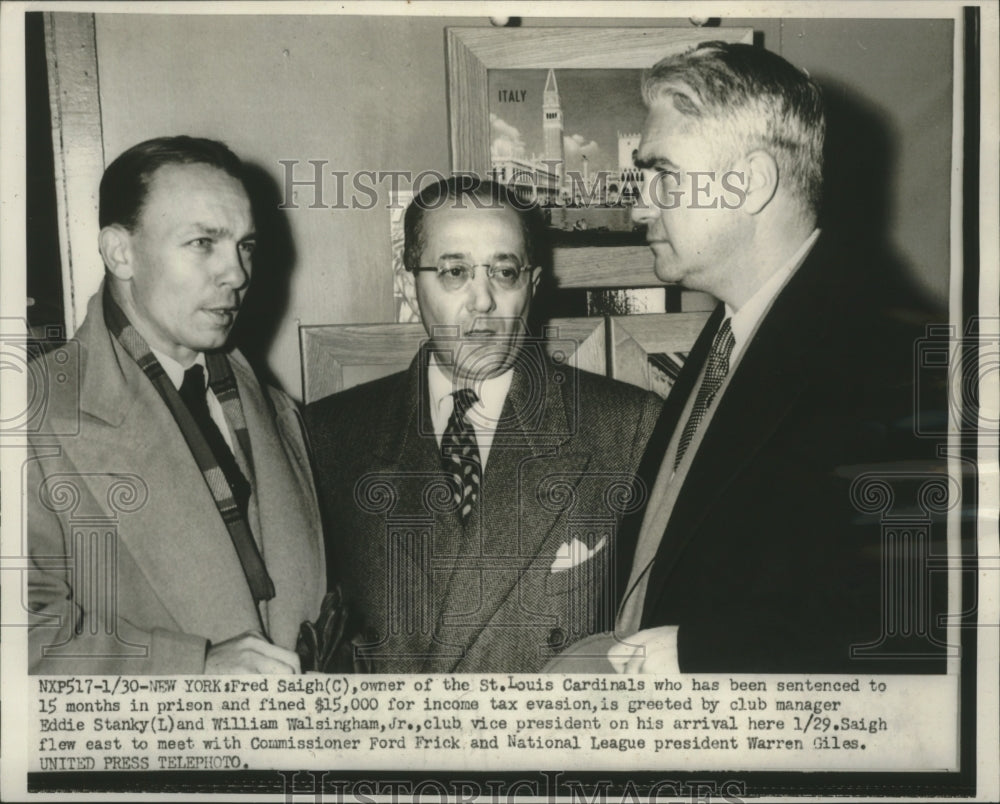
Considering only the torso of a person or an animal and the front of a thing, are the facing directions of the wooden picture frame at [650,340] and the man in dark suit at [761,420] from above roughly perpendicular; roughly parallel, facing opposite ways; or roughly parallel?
roughly perpendicular

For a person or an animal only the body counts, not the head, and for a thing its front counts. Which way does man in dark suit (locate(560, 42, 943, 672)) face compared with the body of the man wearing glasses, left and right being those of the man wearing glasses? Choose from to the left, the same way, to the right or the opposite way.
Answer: to the right

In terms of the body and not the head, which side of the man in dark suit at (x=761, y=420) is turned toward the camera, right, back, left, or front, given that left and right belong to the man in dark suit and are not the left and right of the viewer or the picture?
left

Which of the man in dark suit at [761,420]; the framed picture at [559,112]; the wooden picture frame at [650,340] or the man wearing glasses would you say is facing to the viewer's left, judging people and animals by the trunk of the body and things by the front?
the man in dark suit
